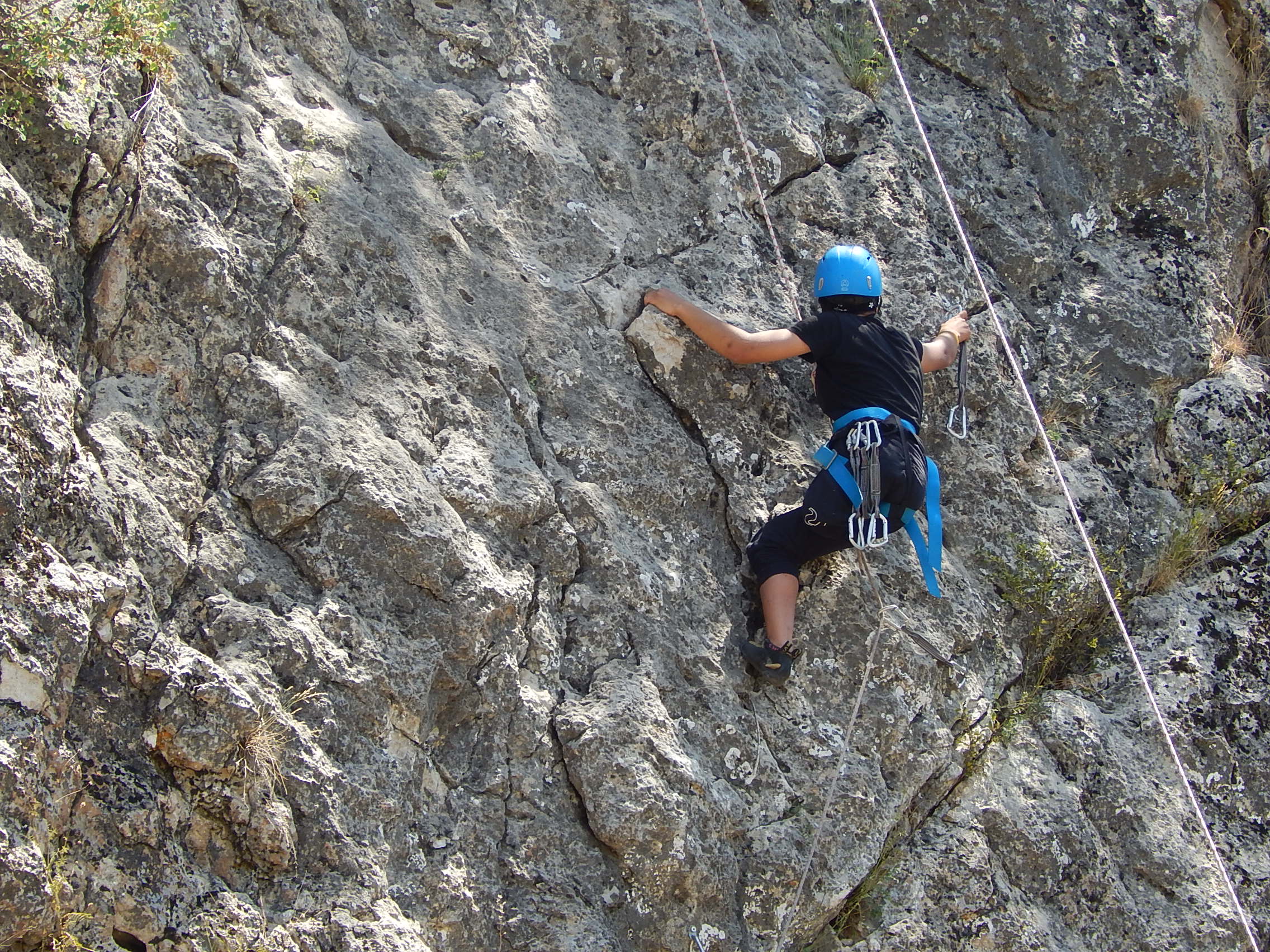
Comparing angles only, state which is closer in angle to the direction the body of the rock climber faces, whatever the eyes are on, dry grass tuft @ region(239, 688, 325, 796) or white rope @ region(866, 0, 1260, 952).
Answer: the white rope

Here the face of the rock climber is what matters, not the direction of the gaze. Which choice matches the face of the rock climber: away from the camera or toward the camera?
away from the camera

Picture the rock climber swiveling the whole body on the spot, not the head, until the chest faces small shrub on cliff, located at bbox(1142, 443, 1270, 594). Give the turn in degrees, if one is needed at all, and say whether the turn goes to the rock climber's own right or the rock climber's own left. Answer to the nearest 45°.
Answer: approximately 45° to the rock climber's own right

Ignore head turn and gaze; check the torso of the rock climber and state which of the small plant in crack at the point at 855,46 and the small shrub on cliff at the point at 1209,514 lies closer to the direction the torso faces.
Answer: the small plant in crack

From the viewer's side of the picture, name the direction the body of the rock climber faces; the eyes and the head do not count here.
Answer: away from the camera

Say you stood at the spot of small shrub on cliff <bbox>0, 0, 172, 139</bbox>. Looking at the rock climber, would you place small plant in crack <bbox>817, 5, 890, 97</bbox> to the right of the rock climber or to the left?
left

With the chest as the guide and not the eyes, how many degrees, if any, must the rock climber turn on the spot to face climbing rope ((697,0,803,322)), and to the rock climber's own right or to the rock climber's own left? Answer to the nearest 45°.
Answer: approximately 45° to the rock climber's own left

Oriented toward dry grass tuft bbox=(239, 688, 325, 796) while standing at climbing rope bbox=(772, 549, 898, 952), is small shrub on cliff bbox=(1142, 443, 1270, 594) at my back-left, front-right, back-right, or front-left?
back-right

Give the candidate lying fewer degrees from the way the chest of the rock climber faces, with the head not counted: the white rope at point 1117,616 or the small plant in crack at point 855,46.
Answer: the small plant in crack

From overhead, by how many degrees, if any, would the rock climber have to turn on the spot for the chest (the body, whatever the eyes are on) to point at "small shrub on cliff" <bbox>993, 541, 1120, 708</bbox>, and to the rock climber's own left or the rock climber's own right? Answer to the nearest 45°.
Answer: approximately 45° to the rock climber's own right

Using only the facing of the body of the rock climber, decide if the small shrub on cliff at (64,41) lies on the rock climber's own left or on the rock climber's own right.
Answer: on the rock climber's own left

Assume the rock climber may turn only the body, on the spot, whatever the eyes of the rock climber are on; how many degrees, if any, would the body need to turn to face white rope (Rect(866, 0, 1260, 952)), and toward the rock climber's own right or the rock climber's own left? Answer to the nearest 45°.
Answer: approximately 90° to the rock climber's own right

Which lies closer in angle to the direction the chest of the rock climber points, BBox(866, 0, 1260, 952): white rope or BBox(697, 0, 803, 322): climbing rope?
the climbing rope
